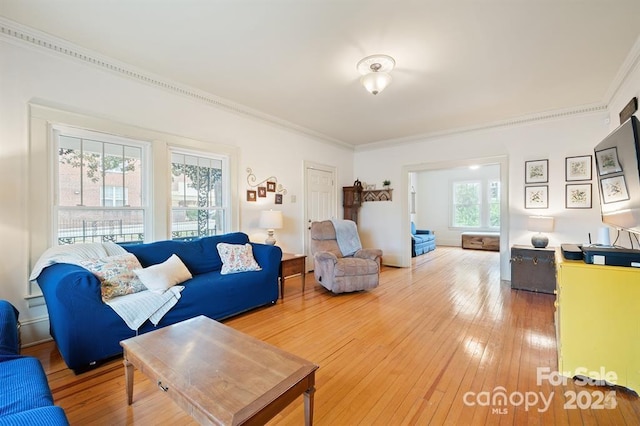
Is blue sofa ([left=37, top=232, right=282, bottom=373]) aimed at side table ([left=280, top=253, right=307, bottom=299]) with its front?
no

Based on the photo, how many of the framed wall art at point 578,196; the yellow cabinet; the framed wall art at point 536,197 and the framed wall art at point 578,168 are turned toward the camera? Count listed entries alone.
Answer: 3

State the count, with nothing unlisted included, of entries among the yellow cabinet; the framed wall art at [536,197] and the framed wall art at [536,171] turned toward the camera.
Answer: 2

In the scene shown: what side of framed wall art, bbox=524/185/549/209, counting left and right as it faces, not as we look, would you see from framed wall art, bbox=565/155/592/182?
left

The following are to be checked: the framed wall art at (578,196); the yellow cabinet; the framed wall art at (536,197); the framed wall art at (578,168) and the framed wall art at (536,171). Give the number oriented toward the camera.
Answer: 4

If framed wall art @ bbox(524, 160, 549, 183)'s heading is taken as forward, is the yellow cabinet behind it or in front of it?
in front

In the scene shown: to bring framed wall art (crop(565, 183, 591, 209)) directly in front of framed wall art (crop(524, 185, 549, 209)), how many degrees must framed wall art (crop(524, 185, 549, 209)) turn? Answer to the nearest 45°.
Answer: approximately 90° to its left

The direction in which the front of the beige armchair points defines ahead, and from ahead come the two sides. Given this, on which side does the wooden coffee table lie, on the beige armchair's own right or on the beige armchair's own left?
on the beige armchair's own right

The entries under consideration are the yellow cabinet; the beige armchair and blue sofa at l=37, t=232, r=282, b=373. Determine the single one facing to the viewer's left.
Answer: the yellow cabinet

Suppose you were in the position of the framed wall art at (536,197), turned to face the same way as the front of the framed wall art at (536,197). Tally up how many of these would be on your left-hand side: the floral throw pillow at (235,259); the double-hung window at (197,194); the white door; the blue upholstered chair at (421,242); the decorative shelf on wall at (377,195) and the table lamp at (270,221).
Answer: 0

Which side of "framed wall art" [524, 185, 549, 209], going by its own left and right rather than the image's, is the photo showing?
front

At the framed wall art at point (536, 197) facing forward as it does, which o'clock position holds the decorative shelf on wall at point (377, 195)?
The decorative shelf on wall is roughly at 3 o'clock from the framed wall art.

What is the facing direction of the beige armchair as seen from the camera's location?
facing the viewer and to the right of the viewer

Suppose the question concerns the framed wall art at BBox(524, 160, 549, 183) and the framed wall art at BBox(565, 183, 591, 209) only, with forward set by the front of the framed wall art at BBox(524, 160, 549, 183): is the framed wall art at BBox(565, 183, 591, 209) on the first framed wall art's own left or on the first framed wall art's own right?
on the first framed wall art's own left

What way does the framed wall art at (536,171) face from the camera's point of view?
toward the camera

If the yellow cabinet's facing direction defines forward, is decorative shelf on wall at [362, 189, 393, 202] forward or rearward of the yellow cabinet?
forward

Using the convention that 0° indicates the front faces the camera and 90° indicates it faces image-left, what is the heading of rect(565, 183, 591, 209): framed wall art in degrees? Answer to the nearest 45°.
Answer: approximately 0°

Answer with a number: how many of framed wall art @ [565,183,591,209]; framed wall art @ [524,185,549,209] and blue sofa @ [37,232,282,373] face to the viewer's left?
0

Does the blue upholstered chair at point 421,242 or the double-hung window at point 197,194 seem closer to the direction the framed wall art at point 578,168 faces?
the double-hung window

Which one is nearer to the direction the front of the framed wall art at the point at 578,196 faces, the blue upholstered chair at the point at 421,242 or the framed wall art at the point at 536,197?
the framed wall art
